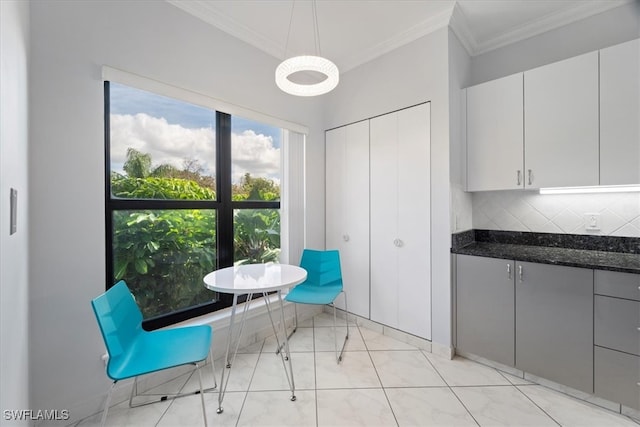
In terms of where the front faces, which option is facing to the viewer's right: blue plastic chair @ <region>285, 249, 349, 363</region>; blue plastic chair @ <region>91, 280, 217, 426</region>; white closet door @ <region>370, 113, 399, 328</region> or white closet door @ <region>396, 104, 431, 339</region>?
blue plastic chair @ <region>91, 280, 217, 426</region>

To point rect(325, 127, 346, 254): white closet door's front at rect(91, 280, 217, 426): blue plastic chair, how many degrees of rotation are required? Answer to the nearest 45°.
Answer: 0° — it already faces it

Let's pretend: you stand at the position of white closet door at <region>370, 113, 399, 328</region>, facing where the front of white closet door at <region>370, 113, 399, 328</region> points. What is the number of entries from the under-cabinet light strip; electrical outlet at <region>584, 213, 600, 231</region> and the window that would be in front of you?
1

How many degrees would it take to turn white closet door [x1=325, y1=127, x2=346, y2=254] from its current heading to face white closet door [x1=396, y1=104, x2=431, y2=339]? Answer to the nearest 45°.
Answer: approximately 90° to its left

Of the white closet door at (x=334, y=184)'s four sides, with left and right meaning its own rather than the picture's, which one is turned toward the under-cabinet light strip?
left

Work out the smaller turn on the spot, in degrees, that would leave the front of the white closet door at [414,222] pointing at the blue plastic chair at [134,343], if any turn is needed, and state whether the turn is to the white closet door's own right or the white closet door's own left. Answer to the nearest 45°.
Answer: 0° — it already faces it

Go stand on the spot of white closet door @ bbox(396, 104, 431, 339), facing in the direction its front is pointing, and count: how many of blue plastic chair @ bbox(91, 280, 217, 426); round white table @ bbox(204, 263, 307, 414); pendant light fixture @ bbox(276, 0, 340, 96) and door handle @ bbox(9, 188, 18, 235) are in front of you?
4

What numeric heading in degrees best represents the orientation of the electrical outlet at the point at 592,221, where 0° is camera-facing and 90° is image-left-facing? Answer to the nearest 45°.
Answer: approximately 0°
